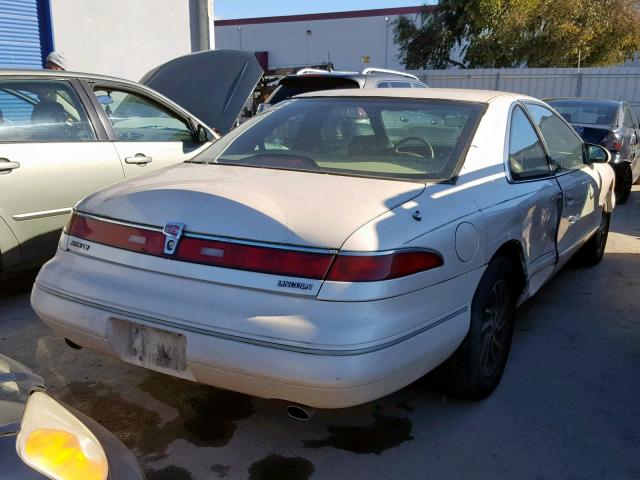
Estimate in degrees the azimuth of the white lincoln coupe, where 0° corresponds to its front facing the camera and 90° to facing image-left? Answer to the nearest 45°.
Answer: approximately 225°

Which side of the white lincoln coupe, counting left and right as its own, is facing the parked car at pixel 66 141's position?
left

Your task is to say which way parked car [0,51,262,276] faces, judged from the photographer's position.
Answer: facing away from the viewer and to the right of the viewer

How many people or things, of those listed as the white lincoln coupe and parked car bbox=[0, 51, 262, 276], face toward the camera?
0

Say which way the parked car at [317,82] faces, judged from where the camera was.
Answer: facing away from the viewer and to the right of the viewer

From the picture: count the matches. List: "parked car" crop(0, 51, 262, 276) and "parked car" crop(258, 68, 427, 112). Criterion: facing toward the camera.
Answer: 0

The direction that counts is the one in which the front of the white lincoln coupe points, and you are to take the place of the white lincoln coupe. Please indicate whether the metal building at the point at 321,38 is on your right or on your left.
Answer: on your left

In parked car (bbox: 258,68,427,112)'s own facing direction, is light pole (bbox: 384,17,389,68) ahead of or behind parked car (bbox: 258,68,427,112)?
ahead

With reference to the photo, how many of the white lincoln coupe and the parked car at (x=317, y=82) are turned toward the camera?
0

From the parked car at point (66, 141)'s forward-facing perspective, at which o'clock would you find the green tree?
The green tree is roughly at 12 o'clock from the parked car.

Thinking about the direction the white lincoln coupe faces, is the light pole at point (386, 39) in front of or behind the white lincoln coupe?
in front

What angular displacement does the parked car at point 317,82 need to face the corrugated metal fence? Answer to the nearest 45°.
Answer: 0° — it already faces it
